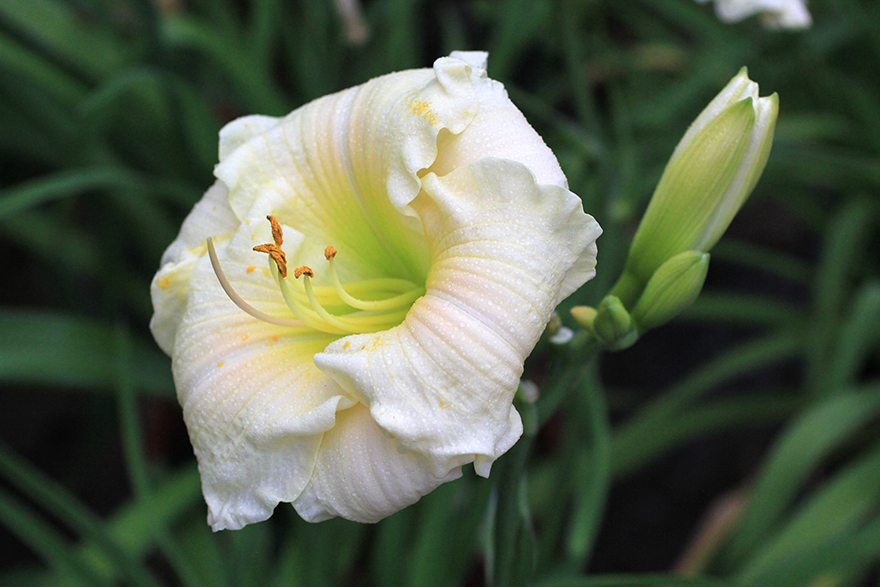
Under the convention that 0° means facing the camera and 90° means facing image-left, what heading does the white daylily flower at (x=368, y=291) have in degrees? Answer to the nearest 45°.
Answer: approximately 45°

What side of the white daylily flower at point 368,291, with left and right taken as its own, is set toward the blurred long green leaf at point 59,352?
right

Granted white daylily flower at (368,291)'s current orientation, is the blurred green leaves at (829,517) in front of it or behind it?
behind

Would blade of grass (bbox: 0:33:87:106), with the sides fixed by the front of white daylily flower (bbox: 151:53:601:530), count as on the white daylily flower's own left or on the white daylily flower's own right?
on the white daylily flower's own right

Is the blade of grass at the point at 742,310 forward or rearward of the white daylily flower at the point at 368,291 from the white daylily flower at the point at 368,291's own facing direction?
rearward
